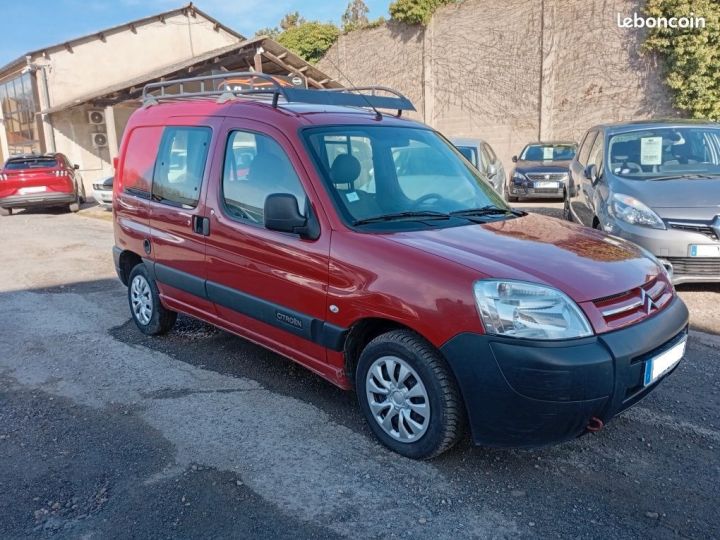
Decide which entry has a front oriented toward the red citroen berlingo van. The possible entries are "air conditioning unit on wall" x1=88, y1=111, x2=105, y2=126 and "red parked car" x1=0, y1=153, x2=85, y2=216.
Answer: the air conditioning unit on wall

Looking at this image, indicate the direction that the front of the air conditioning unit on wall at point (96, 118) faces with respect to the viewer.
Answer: facing the viewer

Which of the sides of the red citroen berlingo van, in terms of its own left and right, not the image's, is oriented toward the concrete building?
back

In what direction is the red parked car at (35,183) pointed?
away from the camera

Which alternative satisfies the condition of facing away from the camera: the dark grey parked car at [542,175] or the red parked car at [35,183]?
the red parked car

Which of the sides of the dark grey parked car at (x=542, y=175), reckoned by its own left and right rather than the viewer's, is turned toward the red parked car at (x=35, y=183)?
right

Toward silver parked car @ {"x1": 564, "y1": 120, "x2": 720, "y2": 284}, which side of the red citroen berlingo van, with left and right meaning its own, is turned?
left

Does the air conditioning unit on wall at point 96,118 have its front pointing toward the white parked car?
yes

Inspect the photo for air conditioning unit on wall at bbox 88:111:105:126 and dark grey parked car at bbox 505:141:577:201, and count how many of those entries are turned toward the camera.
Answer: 2

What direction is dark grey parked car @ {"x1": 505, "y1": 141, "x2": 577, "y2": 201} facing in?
toward the camera

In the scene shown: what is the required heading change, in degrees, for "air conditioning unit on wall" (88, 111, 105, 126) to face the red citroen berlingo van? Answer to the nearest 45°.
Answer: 0° — it already faces it
